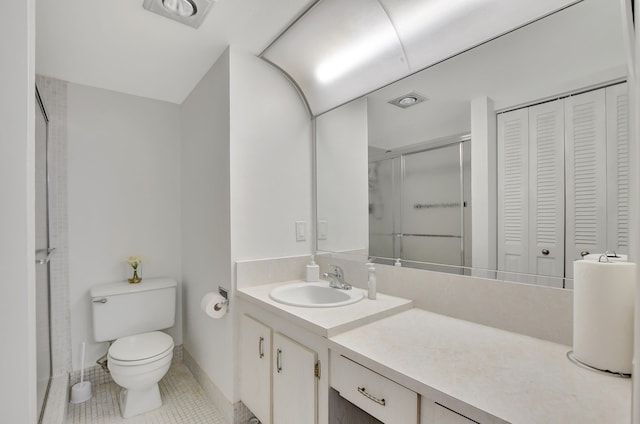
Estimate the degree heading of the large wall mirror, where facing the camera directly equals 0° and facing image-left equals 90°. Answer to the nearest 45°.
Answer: approximately 45°

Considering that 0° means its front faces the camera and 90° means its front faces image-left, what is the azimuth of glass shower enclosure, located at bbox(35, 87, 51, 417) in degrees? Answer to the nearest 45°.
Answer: approximately 270°

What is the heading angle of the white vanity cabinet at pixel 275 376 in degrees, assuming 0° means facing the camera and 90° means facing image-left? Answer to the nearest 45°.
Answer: approximately 45°

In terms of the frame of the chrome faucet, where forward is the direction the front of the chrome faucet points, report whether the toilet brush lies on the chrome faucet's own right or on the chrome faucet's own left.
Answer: on the chrome faucet's own right

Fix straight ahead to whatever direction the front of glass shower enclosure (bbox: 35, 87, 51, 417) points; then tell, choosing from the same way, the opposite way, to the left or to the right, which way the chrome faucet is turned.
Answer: the opposite way
